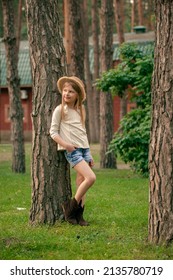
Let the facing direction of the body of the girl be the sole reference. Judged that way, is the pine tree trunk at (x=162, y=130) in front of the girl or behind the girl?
in front

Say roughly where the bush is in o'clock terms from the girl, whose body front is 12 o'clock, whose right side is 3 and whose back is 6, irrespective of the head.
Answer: The bush is roughly at 8 o'clock from the girl.

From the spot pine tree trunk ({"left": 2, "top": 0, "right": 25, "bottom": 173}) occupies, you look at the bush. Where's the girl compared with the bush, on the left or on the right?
right

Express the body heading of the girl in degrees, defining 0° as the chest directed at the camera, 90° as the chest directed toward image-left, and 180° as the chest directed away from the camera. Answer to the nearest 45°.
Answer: approximately 315°

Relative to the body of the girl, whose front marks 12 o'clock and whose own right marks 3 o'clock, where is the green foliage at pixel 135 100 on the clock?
The green foliage is roughly at 8 o'clock from the girl.

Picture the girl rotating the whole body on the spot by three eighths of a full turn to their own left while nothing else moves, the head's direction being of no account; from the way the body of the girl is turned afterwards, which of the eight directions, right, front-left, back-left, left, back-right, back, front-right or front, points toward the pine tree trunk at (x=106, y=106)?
front
